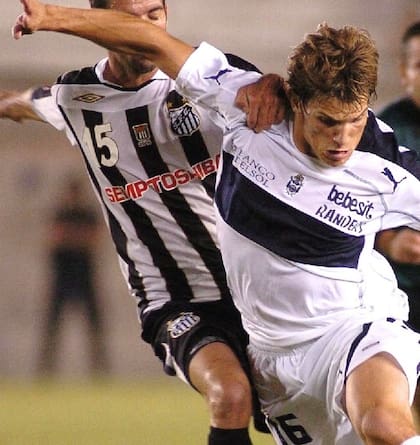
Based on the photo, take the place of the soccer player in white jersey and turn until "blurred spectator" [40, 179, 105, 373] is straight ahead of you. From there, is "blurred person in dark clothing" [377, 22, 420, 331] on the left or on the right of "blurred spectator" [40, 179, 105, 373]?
right

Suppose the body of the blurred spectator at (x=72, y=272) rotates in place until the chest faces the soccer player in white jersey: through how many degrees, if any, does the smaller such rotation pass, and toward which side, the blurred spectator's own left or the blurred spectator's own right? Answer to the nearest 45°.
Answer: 0° — they already face them

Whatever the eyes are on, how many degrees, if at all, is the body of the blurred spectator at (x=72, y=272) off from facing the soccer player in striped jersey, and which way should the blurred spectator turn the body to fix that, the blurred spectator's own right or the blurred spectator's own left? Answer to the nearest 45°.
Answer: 0° — they already face them

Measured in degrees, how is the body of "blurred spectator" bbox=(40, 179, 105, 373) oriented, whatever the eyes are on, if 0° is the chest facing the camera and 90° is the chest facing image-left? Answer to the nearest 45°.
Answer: approximately 0°
